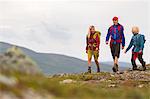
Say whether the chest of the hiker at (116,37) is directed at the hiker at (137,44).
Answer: no

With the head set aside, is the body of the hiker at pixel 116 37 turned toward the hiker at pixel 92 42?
no

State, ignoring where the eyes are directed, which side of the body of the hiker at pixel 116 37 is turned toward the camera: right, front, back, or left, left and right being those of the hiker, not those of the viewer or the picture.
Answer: front
